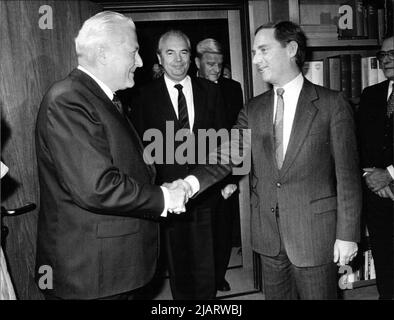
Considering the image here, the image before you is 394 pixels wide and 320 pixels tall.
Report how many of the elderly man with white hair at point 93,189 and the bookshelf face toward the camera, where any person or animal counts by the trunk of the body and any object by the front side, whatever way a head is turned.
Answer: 1

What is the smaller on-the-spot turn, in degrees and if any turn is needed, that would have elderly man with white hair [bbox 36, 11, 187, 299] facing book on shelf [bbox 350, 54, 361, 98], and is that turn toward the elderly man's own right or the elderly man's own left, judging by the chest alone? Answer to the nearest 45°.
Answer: approximately 45° to the elderly man's own left

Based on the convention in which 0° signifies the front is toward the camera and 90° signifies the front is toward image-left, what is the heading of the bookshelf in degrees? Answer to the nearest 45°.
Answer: approximately 0°

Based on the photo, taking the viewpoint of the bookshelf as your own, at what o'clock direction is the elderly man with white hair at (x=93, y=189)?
The elderly man with white hair is roughly at 1 o'clock from the bookshelf.

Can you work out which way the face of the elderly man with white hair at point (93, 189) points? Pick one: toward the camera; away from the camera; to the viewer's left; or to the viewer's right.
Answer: to the viewer's right

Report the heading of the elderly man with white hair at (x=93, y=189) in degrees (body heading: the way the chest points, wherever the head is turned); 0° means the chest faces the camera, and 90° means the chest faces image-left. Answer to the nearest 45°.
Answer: approximately 270°
